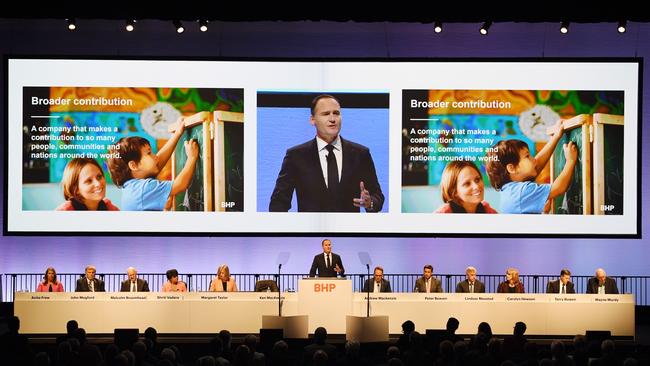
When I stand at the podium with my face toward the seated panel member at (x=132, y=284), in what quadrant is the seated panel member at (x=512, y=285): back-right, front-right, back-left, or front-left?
back-right

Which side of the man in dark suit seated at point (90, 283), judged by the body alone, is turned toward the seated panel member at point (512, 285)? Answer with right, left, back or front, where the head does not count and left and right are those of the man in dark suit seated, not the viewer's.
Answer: left

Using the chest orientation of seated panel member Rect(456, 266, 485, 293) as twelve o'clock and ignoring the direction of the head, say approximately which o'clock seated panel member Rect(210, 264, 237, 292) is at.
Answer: seated panel member Rect(210, 264, 237, 292) is roughly at 3 o'clock from seated panel member Rect(456, 266, 485, 293).

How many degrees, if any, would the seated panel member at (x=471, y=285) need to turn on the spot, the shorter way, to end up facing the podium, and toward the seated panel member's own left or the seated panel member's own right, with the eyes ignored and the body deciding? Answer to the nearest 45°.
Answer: approximately 45° to the seated panel member's own right

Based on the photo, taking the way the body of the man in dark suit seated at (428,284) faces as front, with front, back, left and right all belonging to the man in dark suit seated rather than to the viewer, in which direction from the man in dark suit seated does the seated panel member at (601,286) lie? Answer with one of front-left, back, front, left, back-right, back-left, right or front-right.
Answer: left

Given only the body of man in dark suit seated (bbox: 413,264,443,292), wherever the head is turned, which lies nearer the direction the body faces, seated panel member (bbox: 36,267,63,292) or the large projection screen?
the seated panel member

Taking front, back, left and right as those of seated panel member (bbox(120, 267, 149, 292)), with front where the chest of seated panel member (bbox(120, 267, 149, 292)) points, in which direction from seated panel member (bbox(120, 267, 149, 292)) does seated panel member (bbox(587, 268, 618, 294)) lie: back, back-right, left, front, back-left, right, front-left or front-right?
left
